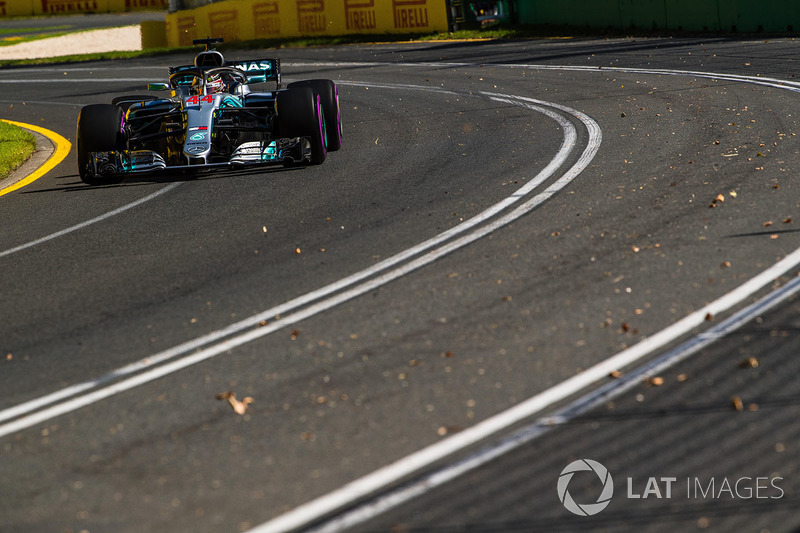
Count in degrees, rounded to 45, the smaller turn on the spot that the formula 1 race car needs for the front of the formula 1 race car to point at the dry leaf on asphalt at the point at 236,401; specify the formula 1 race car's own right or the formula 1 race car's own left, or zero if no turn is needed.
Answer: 0° — it already faces it

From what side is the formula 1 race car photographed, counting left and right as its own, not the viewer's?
front

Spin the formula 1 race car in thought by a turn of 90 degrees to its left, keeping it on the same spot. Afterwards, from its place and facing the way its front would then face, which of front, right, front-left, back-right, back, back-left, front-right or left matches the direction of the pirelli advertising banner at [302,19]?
left
